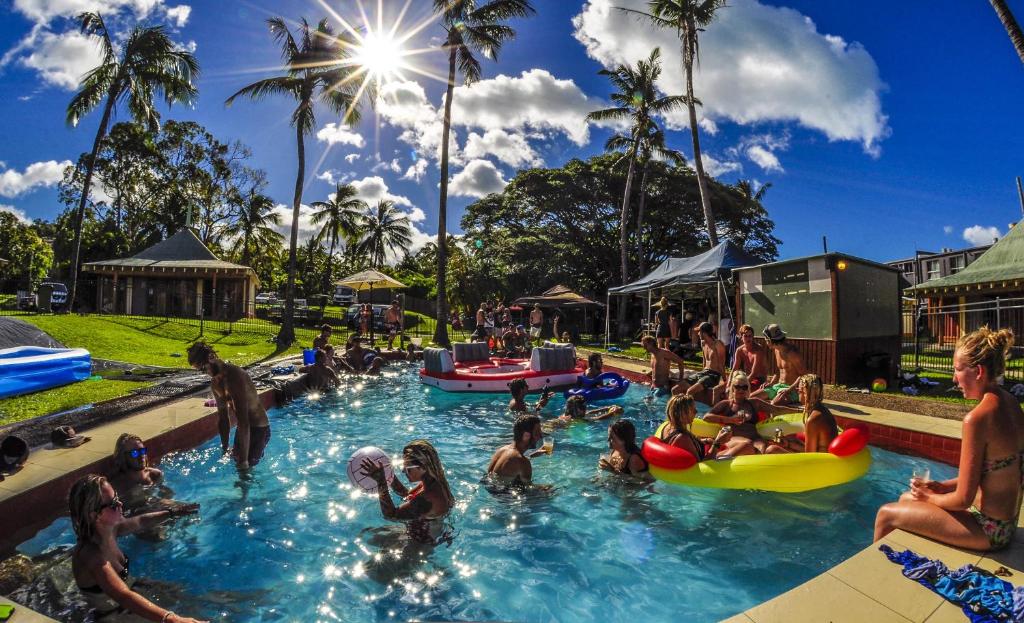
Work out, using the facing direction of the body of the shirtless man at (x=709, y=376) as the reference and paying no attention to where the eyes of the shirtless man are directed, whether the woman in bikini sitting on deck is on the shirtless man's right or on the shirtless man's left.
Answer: on the shirtless man's left

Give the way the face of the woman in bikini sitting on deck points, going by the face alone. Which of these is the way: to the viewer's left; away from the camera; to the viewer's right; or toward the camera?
to the viewer's left

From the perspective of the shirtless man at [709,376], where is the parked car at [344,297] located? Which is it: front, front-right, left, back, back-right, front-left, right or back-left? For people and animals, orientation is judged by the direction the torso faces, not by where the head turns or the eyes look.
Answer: right

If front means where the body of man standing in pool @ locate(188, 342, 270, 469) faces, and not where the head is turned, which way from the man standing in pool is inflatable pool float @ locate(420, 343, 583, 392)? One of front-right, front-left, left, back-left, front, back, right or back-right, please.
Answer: back

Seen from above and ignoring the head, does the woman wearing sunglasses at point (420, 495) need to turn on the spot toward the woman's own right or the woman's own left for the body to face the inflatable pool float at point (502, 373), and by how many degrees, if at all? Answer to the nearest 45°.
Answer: approximately 90° to the woman's own right

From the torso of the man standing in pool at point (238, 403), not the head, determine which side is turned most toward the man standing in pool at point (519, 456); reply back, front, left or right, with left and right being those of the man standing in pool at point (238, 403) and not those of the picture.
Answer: left

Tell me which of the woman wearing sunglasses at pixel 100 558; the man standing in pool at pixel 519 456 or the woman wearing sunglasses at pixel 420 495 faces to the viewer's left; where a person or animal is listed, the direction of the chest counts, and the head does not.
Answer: the woman wearing sunglasses at pixel 420 495

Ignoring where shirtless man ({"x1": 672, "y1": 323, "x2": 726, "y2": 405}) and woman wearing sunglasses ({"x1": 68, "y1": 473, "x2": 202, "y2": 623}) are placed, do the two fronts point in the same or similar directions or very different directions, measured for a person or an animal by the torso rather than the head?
very different directions

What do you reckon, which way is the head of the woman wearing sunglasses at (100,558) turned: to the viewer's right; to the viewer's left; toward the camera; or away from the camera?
to the viewer's right

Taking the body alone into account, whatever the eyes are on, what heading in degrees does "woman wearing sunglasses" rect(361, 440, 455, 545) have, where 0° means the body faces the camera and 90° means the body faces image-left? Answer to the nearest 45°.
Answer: approximately 90°
